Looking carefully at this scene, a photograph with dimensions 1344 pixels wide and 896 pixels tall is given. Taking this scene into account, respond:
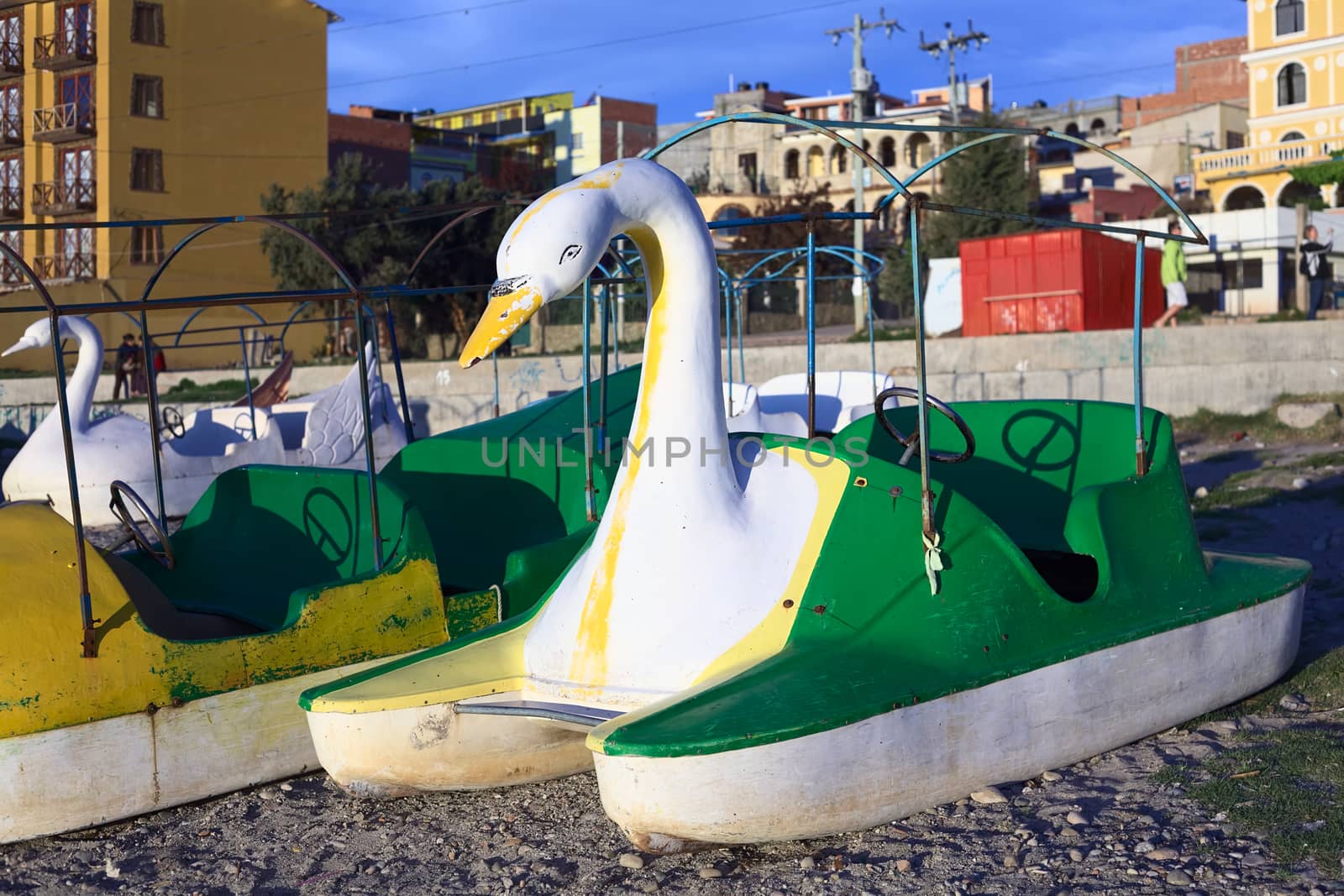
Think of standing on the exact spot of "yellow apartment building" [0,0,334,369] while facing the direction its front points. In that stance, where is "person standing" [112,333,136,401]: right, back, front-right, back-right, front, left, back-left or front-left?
front-left

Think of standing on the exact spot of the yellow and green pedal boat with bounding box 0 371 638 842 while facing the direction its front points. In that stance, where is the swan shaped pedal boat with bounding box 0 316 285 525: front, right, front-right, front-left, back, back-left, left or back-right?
back-right

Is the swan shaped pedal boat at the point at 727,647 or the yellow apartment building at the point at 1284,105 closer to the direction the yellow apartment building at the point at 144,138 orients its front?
the swan shaped pedal boat

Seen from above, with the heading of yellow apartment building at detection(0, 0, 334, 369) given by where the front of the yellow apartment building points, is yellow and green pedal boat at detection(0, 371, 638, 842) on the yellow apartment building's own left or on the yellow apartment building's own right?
on the yellow apartment building's own left
